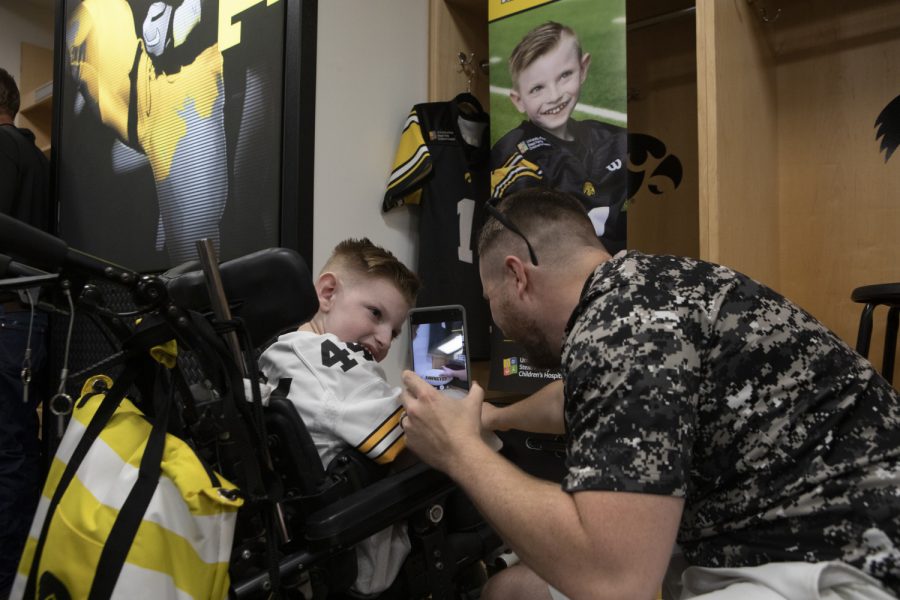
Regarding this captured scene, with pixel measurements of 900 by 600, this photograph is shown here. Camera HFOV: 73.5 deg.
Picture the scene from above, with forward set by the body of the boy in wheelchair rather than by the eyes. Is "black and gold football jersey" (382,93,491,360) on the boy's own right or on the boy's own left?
on the boy's own left

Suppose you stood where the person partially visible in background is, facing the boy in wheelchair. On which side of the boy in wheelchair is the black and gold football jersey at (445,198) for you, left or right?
left

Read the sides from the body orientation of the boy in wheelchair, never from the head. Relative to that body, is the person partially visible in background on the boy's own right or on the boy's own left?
on the boy's own left

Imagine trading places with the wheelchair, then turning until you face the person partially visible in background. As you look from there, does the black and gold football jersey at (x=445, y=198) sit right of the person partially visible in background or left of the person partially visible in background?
right

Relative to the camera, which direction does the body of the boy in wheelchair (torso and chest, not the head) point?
to the viewer's right

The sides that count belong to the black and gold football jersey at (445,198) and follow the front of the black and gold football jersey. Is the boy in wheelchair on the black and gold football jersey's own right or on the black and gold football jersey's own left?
on the black and gold football jersey's own right

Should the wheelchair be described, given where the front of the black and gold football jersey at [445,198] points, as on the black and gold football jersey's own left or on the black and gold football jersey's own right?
on the black and gold football jersey's own right

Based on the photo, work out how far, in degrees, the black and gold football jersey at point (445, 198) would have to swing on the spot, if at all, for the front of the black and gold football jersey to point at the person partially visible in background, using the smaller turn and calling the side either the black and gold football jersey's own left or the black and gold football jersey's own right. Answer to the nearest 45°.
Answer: approximately 135° to the black and gold football jersey's own right
